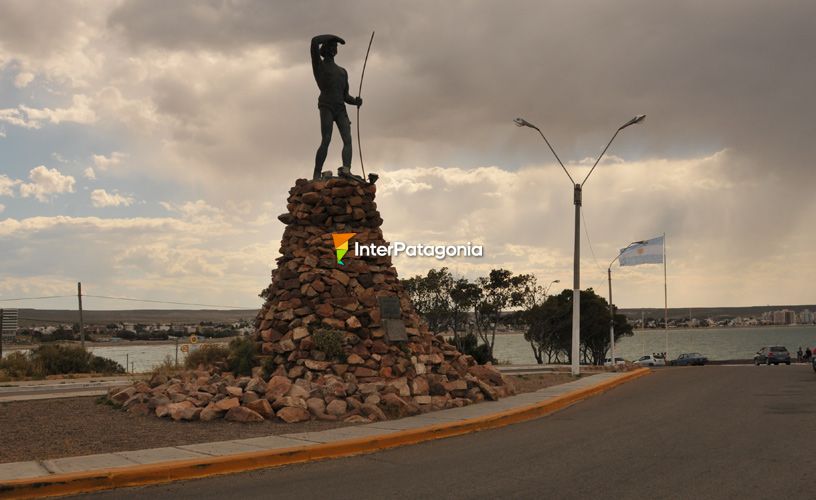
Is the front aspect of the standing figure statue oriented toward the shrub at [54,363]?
no

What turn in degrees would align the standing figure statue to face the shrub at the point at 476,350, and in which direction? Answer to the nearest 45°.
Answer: approximately 135° to its left

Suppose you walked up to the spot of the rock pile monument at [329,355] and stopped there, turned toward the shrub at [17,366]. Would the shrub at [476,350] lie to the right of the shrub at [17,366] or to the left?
right

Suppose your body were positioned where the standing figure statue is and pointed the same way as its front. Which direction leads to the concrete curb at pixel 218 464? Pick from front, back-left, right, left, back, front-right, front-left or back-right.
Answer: front-right
